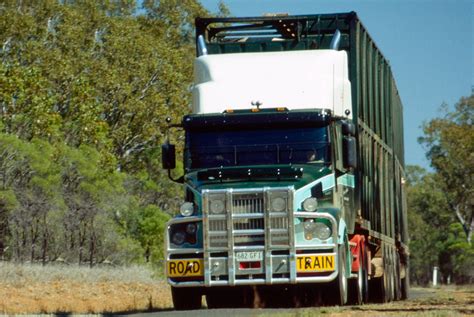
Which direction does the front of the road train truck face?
toward the camera
